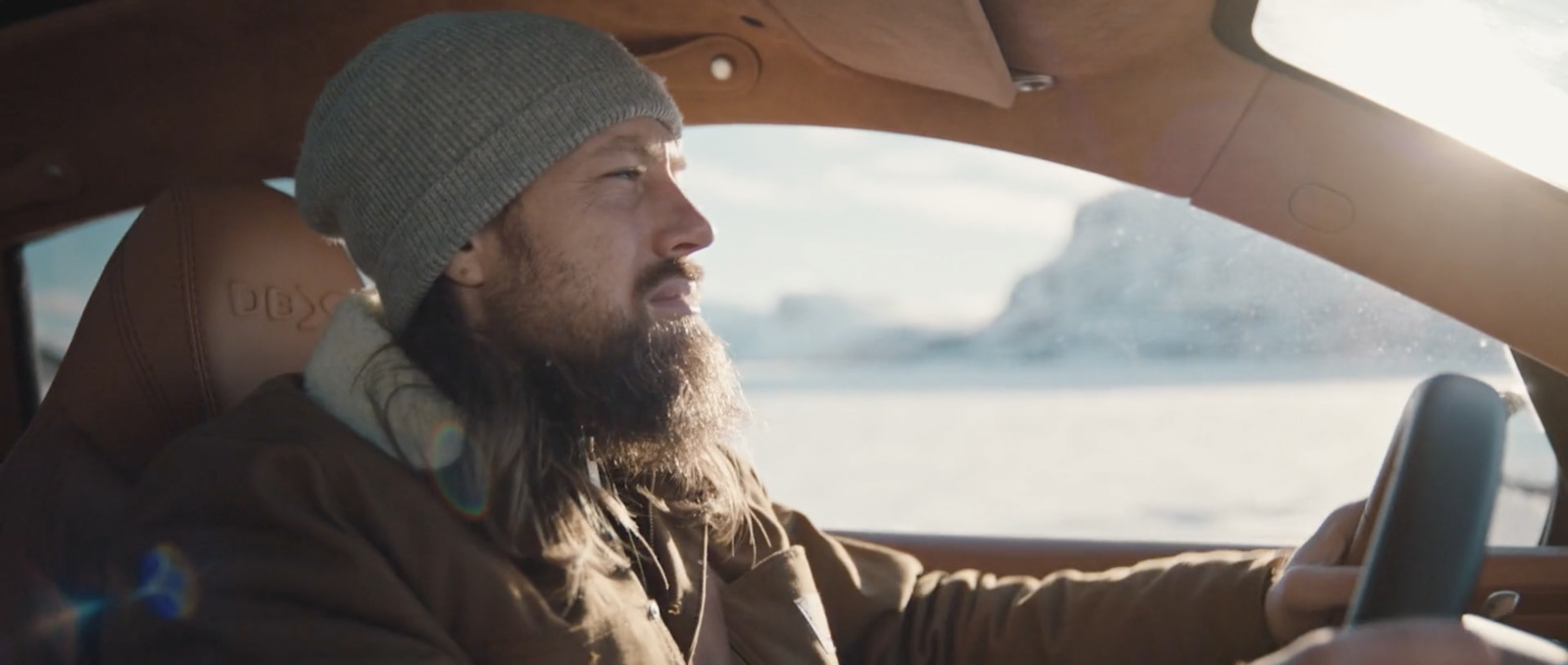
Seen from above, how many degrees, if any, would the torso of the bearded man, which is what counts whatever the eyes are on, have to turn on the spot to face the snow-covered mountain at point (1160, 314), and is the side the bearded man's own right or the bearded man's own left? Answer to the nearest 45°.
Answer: approximately 45° to the bearded man's own left

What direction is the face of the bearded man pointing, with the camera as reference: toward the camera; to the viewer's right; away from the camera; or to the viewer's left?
to the viewer's right

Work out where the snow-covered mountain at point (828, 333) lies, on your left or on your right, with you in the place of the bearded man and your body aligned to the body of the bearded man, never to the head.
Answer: on your left

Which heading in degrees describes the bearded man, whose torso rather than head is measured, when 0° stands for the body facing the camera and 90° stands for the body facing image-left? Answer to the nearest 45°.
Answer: approximately 270°
